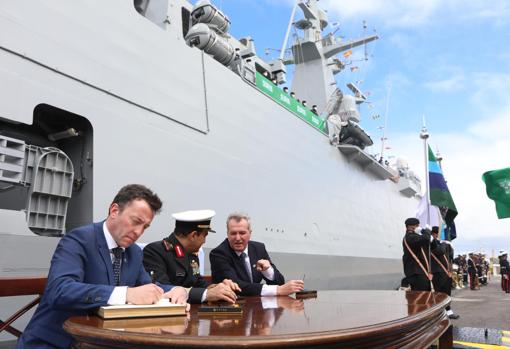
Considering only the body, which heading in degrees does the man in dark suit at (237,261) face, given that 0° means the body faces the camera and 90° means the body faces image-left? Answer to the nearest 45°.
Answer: approximately 315°

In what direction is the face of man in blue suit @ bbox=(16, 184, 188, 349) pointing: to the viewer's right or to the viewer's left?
to the viewer's right

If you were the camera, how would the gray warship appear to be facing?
facing away from the viewer and to the right of the viewer

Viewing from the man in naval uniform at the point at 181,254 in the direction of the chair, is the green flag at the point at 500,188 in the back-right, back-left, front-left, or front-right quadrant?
back-right

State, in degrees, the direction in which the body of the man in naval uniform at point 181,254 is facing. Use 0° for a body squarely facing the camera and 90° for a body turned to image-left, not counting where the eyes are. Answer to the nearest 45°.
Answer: approximately 315°

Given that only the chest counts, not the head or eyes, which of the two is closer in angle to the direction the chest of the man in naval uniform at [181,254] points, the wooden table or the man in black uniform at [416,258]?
the wooden table

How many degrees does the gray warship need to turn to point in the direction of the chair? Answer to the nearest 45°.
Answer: approximately 135° to its right

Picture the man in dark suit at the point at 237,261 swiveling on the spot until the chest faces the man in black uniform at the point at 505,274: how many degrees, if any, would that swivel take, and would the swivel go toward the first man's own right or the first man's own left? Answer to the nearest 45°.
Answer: approximately 90° to the first man's own left
